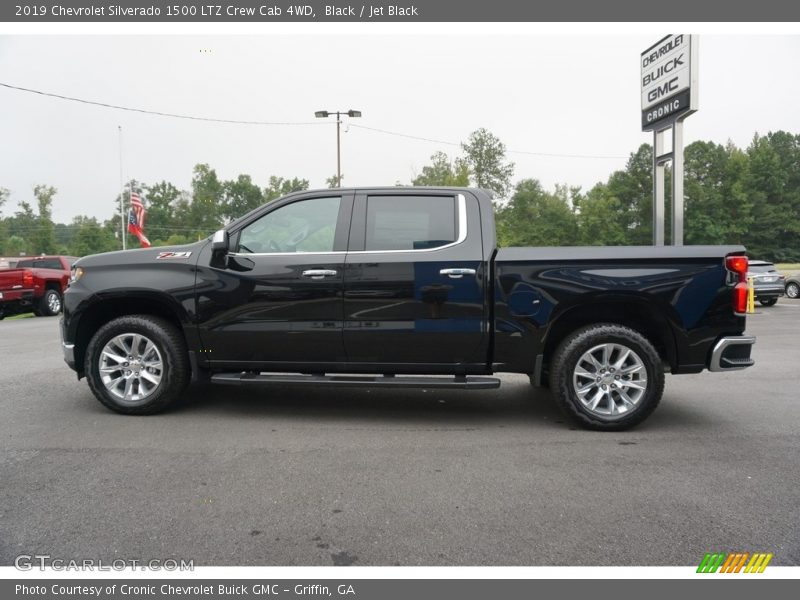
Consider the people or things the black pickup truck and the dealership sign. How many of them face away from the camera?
0

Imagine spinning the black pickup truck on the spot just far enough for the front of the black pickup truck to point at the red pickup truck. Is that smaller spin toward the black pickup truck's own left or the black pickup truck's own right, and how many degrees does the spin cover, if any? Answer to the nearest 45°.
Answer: approximately 45° to the black pickup truck's own right

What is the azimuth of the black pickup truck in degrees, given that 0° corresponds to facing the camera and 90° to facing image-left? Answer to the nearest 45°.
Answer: approximately 90°

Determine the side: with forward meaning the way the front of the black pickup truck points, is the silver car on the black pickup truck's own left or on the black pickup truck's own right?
on the black pickup truck's own right

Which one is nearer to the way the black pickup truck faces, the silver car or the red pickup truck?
the red pickup truck

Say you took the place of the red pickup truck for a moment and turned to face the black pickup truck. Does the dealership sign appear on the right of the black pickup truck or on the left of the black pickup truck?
left

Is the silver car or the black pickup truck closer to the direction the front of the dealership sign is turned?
the black pickup truck

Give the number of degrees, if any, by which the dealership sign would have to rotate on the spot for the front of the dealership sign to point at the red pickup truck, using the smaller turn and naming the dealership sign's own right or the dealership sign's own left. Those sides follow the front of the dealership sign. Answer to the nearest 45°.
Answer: approximately 45° to the dealership sign's own right

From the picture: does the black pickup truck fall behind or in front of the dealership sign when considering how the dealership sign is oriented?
in front

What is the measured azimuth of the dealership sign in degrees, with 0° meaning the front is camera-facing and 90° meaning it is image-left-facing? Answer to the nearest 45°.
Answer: approximately 45°
